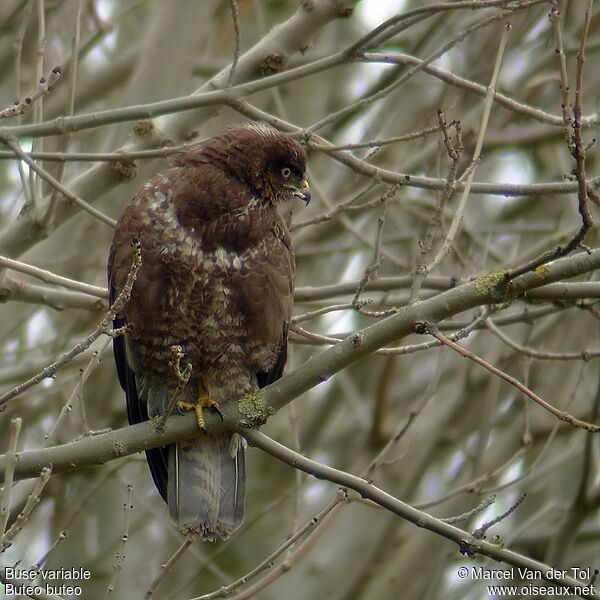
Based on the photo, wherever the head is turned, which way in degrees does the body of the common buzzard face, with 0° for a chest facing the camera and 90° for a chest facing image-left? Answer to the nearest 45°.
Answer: approximately 0°

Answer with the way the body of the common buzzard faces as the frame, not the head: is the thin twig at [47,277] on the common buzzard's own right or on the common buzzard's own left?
on the common buzzard's own right

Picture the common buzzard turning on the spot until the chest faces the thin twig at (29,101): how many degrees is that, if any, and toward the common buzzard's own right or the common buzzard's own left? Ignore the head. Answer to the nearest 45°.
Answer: approximately 45° to the common buzzard's own right
